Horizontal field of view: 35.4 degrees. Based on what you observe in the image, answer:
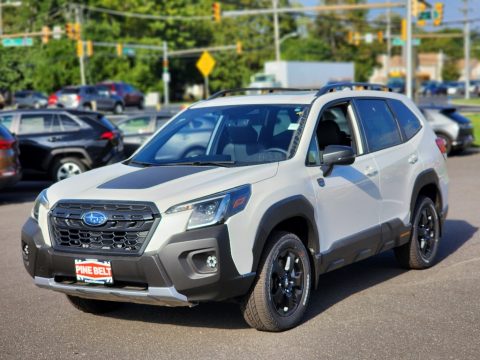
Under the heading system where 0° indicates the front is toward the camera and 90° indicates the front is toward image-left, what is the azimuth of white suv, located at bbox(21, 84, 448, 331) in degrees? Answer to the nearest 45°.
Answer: approximately 45°

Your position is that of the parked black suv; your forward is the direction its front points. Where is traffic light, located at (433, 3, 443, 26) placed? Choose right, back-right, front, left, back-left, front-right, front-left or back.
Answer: right

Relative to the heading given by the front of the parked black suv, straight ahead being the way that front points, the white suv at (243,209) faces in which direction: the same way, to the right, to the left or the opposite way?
to the left

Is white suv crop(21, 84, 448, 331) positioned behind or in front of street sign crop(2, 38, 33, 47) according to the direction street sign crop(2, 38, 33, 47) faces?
in front

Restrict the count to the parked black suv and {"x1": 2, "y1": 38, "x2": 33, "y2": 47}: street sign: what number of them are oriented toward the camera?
1

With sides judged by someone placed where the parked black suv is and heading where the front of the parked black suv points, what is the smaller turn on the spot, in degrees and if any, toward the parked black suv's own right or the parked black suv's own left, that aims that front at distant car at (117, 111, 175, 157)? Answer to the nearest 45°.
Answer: approximately 90° to the parked black suv's own right

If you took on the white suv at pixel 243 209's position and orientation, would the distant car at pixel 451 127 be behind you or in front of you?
behind

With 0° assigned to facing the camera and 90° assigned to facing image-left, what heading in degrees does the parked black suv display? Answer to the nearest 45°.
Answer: approximately 135°

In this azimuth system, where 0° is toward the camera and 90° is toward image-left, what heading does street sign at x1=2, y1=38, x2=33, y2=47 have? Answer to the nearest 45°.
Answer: approximately 0°

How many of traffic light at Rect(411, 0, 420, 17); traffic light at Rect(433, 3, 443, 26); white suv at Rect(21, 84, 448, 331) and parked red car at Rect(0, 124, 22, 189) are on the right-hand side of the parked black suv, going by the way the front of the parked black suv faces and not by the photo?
2

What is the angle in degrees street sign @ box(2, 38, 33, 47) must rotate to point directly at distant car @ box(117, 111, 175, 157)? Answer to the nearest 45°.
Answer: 0° — it already faces it

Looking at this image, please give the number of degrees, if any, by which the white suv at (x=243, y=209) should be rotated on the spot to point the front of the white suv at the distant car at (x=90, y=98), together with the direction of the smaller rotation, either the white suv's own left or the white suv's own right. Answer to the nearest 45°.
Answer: approximately 135° to the white suv's own right

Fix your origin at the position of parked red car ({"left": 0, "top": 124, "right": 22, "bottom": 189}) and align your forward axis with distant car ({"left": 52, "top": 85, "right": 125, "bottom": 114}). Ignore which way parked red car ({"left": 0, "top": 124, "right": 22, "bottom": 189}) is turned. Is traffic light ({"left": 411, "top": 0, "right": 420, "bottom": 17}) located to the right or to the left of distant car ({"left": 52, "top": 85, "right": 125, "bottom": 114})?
right

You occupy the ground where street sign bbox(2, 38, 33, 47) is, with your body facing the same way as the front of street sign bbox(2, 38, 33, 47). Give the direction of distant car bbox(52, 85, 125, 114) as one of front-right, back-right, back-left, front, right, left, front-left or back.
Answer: left

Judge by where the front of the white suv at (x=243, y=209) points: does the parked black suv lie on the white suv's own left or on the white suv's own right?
on the white suv's own right
